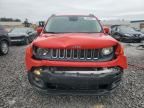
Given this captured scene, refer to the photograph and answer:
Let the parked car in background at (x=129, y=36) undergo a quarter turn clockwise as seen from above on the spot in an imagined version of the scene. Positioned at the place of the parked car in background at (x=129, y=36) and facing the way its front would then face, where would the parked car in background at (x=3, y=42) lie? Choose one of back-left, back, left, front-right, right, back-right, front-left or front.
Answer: front

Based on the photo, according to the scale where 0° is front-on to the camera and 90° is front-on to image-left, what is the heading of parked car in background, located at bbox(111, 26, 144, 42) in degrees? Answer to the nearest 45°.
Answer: approximately 315°

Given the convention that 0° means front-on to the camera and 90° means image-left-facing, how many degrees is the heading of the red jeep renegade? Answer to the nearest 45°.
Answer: approximately 0°

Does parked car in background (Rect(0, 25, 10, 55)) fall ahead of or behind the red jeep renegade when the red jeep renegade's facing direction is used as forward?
behind

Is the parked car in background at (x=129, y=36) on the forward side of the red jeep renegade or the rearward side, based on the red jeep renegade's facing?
on the rearward side

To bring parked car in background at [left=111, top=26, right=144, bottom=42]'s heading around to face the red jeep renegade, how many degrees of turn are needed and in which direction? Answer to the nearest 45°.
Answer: approximately 45° to its right

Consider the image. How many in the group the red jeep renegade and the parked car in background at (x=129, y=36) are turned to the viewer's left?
0
